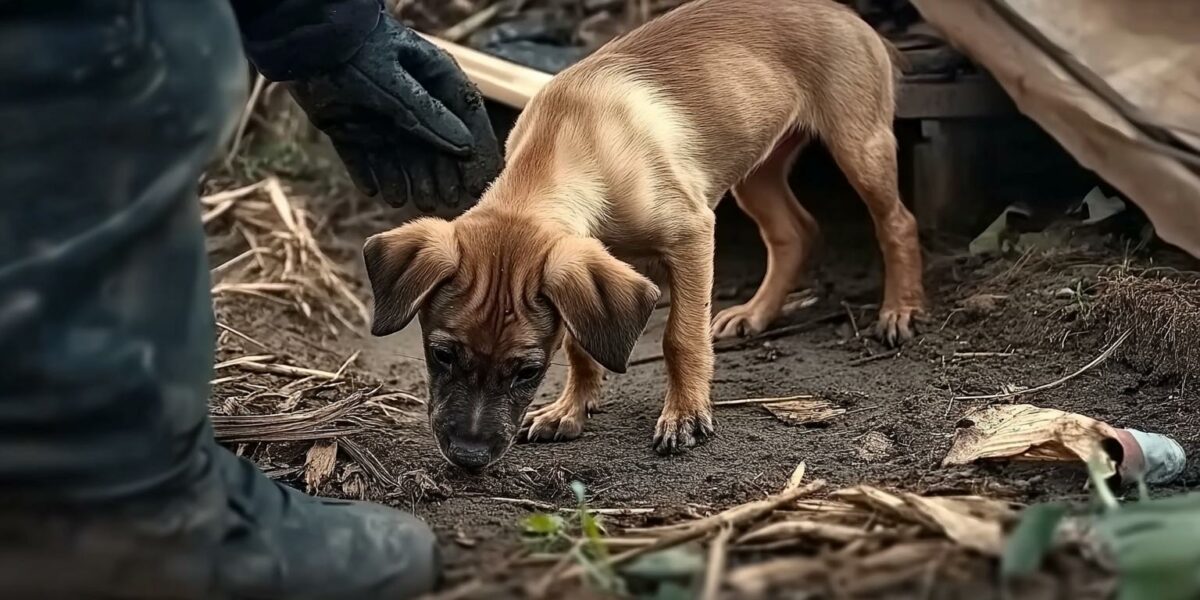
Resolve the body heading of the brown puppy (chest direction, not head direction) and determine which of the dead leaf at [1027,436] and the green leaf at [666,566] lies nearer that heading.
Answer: the green leaf

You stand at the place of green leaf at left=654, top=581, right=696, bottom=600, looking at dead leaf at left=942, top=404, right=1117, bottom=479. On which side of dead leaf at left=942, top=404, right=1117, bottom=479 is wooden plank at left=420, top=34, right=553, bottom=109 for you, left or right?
left

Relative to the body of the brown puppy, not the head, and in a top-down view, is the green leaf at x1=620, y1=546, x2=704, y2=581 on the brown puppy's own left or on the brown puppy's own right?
on the brown puppy's own left

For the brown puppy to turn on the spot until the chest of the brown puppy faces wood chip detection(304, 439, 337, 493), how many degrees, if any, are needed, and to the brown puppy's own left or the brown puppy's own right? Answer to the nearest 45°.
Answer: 0° — it already faces it

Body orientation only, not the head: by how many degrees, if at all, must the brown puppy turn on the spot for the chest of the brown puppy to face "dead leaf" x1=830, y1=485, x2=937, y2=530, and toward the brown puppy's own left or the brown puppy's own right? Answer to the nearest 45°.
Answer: approximately 45° to the brown puppy's own left

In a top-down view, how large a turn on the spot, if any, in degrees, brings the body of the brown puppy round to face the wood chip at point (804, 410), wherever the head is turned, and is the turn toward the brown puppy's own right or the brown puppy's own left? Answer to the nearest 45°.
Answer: approximately 90° to the brown puppy's own left

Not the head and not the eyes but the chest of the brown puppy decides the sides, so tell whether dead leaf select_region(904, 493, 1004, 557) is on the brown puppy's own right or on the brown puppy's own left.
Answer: on the brown puppy's own left

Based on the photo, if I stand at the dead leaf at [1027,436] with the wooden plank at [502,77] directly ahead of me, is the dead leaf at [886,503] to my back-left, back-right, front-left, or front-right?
back-left

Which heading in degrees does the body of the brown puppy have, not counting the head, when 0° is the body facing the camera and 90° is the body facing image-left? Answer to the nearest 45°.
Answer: approximately 45°

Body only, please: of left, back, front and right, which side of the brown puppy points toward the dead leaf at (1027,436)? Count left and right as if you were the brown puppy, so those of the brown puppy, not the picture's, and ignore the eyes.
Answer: left
